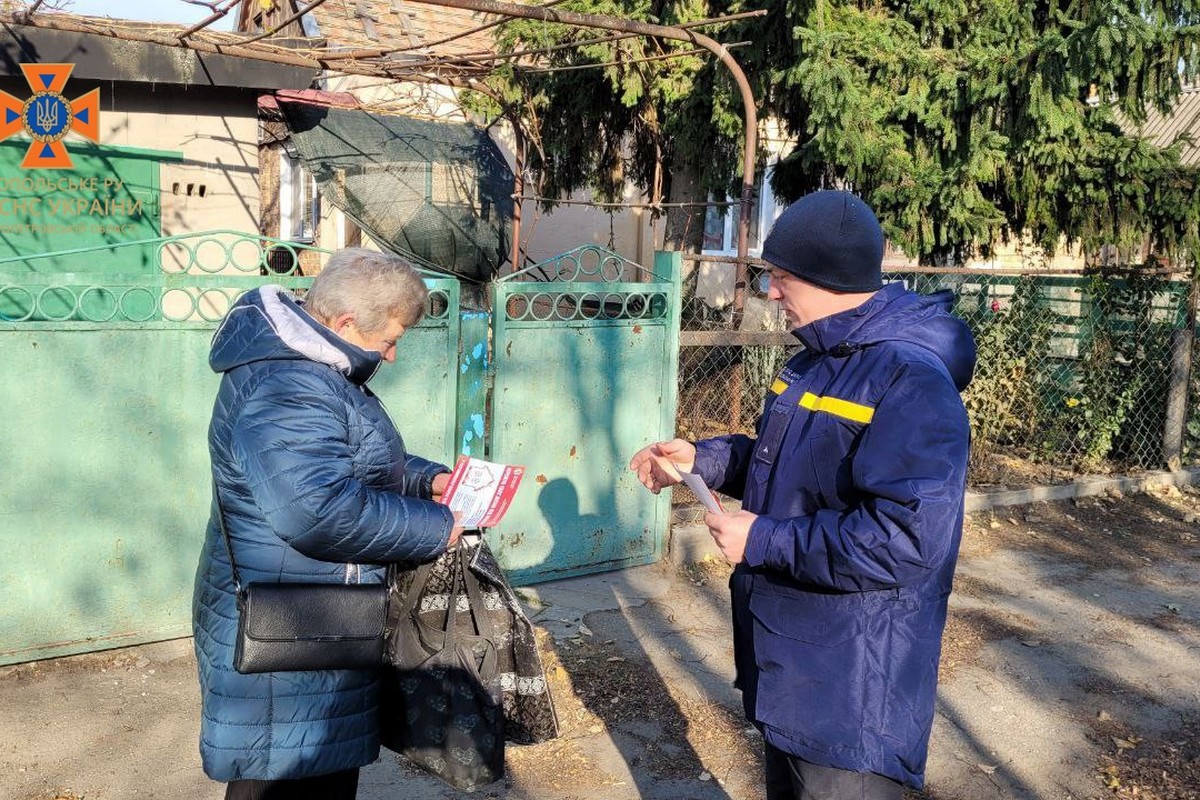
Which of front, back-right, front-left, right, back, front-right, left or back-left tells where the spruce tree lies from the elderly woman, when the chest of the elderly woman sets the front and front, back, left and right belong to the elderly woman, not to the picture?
front-left

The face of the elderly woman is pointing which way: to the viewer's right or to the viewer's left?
to the viewer's right

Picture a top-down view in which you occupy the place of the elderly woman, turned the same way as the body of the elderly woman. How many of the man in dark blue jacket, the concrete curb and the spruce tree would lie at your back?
0

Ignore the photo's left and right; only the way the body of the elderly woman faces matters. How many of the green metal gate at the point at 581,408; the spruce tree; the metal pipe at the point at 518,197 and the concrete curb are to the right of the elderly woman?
0

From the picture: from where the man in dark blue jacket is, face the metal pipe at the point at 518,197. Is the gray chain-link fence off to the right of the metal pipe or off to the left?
right

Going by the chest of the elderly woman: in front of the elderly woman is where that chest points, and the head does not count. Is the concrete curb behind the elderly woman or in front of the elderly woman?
in front

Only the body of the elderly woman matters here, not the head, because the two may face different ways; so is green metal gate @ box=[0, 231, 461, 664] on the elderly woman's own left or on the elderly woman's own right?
on the elderly woman's own left

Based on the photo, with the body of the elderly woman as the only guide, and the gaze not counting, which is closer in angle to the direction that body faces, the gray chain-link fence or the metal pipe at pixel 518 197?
the gray chain-link fence

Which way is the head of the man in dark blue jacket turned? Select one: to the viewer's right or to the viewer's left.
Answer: to the viewer's left

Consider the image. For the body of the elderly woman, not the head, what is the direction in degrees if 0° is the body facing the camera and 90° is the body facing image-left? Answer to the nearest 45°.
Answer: approximately 270°

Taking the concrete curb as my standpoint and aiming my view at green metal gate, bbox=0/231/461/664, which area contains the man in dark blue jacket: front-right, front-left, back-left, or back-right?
front-left

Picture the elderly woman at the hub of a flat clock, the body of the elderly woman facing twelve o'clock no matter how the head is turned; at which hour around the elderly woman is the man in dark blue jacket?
The man in dark blue jacket is roughly at 1 o'clock from the elderly woman.

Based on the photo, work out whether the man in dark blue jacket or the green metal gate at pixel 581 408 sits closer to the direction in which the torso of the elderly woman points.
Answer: the man in dark blue jacket

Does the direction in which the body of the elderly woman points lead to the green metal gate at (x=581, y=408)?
no

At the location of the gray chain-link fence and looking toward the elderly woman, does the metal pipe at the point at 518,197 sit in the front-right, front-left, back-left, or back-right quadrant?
front-right

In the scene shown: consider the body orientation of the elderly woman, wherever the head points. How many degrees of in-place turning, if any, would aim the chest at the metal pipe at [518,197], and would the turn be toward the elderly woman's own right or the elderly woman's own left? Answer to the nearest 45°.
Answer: approximately 90° to the elderly woman's own left

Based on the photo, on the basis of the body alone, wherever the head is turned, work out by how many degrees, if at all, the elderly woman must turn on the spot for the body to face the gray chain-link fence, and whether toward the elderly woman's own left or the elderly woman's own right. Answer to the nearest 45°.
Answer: approximately 45° to the elderly woman's own left

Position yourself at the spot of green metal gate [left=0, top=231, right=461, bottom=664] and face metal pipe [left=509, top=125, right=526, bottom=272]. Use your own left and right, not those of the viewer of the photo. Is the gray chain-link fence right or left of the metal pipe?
right

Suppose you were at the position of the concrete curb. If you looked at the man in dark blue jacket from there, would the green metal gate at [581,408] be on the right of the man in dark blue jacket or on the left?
right
